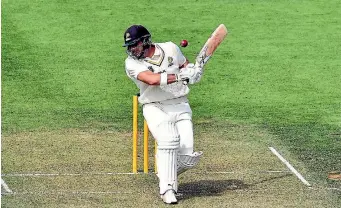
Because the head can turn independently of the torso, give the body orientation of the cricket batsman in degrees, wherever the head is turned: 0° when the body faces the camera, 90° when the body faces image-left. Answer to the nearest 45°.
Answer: approximately 0°
